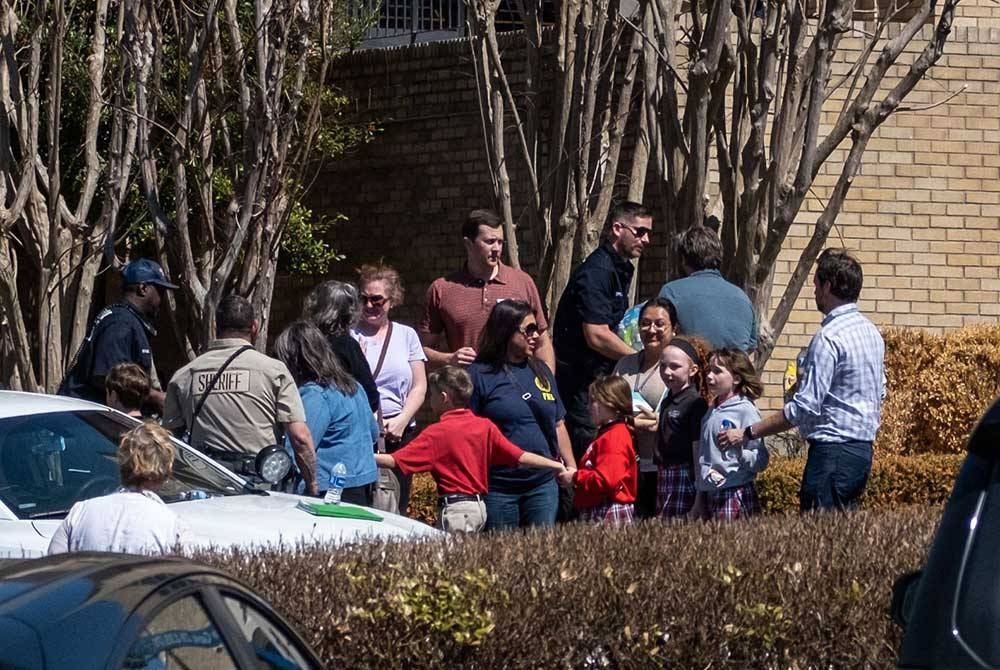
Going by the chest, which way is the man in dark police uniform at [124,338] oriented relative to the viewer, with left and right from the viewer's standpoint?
facing to the right of the viewer

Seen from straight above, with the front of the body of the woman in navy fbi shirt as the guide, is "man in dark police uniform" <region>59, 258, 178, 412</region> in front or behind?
behind

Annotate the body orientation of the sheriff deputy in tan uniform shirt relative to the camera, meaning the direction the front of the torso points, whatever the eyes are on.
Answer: away from the camera

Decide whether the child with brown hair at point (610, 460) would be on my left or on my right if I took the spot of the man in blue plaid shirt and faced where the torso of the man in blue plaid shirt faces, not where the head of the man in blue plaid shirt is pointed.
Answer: on my left

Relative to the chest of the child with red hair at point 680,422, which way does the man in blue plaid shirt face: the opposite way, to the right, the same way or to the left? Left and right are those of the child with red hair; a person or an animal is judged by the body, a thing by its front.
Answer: to the right

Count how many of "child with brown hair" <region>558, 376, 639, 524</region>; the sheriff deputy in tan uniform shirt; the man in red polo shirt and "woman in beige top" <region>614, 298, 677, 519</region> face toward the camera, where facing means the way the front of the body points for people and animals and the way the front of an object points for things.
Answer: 2

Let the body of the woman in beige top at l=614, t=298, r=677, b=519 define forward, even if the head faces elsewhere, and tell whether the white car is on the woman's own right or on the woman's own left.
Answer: on the woman's own right

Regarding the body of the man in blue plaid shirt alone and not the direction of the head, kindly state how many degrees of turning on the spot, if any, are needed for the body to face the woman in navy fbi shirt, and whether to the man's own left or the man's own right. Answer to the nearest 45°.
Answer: approximately 45° to the man's own left

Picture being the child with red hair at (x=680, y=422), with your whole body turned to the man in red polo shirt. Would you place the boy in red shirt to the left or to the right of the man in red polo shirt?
left

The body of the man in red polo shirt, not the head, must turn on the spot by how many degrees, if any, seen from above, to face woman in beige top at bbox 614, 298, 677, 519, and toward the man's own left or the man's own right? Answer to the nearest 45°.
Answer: approximately 45° to the man's own left

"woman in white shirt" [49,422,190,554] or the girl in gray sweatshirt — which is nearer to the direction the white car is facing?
the girl in gray sweatshirt

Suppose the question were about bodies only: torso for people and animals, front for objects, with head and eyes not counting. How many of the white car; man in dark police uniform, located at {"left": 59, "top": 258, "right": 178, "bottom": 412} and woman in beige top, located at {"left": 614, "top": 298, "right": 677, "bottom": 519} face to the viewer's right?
2

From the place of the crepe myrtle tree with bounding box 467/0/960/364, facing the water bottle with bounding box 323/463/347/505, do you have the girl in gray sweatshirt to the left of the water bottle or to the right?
left

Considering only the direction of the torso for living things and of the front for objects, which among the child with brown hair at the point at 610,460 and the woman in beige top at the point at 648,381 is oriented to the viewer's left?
the child with brown hair
